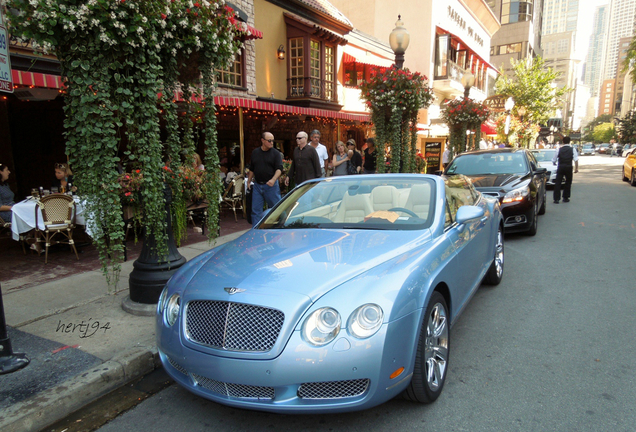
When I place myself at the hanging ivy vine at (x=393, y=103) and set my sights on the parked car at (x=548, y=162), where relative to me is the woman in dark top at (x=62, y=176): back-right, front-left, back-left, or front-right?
back-left

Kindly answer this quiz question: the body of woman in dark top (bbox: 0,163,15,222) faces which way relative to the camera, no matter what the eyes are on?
to the viewer's right

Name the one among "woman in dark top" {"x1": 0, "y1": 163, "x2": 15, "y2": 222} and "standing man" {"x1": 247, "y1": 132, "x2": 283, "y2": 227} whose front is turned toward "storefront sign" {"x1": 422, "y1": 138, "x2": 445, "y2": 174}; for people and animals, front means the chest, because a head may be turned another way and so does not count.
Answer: the woman in dark top

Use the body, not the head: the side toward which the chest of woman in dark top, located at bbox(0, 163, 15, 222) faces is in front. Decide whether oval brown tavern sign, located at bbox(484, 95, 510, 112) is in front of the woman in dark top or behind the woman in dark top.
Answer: in front

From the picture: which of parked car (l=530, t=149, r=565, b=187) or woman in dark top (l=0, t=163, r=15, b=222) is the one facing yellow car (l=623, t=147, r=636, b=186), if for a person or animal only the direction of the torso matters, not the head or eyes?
the woman in dark top

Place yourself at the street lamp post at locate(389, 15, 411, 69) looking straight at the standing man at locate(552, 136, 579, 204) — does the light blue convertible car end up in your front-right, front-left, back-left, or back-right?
back-right

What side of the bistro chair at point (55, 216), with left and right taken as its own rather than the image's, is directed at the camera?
back

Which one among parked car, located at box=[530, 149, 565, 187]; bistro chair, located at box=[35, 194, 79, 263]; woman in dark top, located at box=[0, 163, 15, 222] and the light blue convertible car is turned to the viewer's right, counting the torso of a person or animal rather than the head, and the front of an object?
the woman in dark top

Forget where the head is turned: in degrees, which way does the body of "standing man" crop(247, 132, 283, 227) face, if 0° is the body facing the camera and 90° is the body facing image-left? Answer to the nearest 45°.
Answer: approximately 0°

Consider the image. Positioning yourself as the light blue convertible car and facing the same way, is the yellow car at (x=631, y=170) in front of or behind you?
behind
